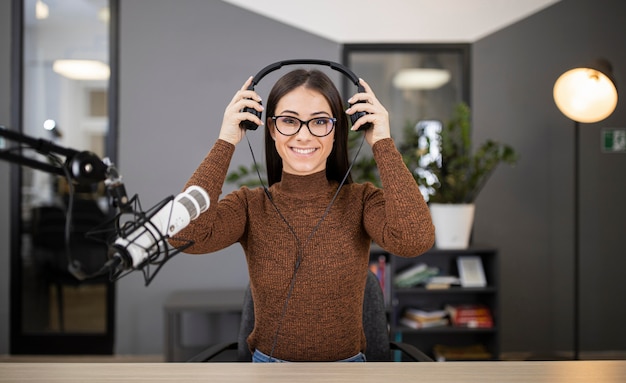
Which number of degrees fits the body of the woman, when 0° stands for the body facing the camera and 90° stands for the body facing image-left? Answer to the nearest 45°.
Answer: approximately 0°

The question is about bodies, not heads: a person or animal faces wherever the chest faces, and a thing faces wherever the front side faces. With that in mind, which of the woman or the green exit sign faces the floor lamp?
the green exit sign

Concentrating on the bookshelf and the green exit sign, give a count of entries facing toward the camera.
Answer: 2

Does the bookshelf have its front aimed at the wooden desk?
yes

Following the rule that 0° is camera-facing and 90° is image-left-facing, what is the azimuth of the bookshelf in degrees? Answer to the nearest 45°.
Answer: approximately 0°

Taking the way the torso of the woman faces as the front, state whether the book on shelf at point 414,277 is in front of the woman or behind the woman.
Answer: behind

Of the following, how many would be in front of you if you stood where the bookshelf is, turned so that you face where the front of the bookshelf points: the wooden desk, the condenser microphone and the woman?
3

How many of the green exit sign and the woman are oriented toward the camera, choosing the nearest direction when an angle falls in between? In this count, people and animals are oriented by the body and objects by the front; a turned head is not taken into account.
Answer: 2

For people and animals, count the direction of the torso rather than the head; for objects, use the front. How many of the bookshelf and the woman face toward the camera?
2
